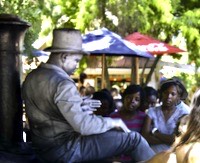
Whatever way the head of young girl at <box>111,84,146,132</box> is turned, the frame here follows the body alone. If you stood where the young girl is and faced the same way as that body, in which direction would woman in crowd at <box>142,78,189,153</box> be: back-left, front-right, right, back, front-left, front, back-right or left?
left

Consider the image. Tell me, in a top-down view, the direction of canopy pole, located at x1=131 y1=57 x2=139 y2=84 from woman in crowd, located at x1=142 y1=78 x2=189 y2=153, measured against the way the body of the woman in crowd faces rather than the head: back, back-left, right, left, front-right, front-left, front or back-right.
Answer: back

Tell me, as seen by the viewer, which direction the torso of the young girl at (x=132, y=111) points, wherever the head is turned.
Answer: toward the camera

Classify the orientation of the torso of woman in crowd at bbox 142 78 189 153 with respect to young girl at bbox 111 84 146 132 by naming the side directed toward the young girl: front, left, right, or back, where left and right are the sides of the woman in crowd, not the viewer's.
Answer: right

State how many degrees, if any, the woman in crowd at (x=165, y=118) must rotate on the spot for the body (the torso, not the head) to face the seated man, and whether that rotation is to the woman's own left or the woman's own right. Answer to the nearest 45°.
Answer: approximately 45° to the woman's own right

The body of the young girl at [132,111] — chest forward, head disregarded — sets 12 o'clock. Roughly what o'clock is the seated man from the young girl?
The seated man is roughly at 1 o'clock from the young girl.

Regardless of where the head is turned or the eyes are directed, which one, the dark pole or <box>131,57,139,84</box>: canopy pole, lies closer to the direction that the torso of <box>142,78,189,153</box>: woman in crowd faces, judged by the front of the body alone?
the dark pole

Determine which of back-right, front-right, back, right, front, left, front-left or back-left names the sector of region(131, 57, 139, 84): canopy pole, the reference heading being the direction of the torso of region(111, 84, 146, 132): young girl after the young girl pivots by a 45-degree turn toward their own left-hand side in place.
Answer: back-left

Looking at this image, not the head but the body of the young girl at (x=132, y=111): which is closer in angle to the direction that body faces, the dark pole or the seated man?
the seated man

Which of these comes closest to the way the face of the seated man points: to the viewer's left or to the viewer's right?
to the viewer's right

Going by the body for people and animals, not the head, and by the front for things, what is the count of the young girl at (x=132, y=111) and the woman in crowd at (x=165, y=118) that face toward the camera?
2

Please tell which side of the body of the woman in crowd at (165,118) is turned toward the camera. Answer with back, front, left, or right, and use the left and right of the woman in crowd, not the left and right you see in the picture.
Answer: front
